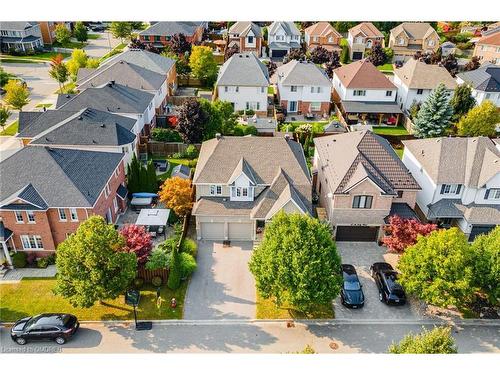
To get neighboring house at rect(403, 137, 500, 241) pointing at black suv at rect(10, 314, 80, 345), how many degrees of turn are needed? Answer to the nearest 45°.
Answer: approximately 45° to its right

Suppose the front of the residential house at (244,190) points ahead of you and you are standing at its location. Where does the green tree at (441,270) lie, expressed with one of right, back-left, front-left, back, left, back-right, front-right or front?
front-left

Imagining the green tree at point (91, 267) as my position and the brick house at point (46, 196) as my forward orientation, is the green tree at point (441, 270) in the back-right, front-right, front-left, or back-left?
back-right

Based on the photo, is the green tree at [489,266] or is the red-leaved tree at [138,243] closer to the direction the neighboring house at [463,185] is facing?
the green tree

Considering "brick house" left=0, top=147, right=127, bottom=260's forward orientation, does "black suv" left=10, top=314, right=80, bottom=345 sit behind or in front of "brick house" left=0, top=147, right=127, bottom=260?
in front

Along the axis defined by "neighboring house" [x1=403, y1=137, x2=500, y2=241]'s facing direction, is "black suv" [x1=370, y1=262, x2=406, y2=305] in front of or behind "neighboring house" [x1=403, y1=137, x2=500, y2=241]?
in front

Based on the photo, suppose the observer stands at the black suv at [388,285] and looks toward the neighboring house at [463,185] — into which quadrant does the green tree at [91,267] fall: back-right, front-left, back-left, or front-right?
back-left

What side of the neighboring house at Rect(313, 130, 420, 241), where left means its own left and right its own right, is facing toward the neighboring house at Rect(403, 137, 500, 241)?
left

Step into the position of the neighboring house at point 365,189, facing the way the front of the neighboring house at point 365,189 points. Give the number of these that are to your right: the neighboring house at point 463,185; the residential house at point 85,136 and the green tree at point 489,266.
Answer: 1

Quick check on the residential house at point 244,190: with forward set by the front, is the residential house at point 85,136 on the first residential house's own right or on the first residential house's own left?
on the first residential house's own right

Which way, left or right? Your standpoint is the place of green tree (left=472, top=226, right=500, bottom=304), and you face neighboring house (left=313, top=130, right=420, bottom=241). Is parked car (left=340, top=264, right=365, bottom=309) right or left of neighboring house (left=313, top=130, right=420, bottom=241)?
left

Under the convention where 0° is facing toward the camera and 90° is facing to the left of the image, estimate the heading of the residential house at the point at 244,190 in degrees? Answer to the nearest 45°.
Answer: approximately 0°
